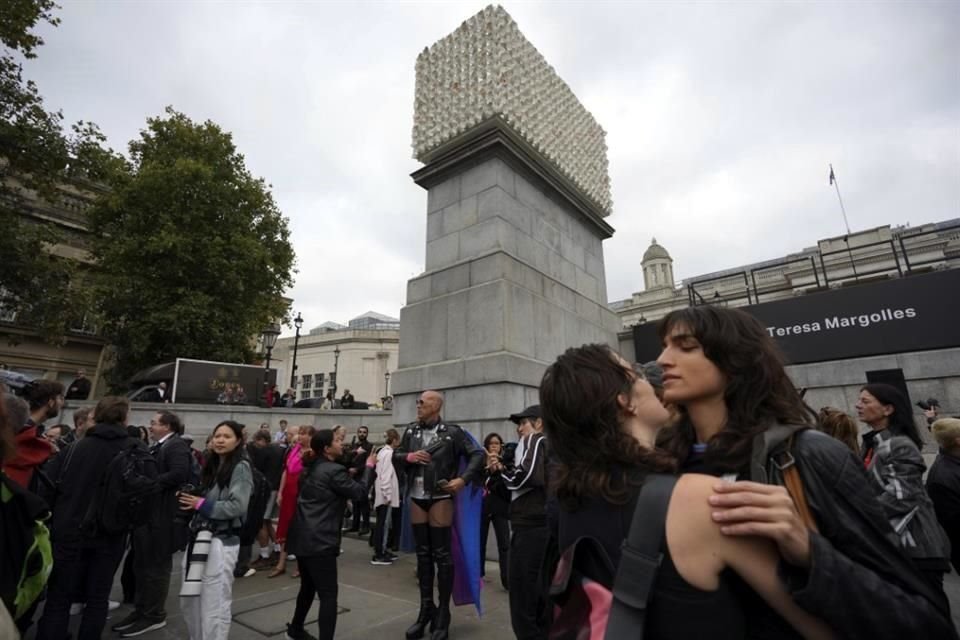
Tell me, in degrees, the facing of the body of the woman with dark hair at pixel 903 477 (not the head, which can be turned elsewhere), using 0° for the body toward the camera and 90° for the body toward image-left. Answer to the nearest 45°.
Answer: approximately 90°

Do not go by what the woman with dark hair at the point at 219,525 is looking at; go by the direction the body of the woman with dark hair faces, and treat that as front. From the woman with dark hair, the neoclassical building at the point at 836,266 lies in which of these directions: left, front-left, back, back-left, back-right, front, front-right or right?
back-left

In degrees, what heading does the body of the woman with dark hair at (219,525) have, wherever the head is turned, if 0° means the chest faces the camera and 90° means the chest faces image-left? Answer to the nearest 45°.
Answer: approximately 45°

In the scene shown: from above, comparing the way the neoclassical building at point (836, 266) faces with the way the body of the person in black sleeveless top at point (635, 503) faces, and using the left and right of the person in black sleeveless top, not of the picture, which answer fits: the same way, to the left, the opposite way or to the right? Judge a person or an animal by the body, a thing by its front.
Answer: the opposite way

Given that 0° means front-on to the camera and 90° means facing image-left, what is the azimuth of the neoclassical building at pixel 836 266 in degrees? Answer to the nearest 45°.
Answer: approximately 45°
